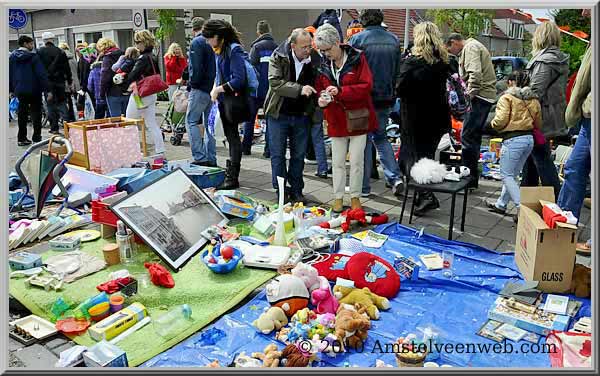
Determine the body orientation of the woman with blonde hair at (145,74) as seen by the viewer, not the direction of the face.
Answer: to the viewer's left

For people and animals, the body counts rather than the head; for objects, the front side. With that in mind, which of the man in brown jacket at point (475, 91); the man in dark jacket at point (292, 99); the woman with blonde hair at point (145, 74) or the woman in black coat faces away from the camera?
the woman in black coat

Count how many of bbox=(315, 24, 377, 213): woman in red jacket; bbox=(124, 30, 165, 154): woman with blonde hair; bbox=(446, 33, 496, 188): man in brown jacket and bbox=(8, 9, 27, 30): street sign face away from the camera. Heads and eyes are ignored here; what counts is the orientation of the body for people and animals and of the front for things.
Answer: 0

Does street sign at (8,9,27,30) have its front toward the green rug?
yes

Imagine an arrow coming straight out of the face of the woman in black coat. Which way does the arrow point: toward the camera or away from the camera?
away from the camera

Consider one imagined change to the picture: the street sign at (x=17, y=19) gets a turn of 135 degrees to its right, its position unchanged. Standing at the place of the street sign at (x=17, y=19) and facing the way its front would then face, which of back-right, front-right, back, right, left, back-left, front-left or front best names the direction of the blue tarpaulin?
back-left

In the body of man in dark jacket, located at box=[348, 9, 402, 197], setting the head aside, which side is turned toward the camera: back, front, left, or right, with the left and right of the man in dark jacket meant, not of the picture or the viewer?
back

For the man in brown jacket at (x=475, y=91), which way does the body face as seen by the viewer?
to the viewer's left

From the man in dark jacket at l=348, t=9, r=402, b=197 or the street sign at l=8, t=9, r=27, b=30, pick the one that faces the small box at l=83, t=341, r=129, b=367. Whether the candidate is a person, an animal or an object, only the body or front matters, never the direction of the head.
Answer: the street sign

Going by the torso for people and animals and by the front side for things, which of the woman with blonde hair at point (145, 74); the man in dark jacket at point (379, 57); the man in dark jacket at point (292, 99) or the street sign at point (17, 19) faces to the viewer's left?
the woman with blonde hair

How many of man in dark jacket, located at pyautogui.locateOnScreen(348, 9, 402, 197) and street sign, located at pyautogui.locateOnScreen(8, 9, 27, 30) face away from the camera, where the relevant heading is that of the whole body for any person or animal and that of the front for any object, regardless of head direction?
1

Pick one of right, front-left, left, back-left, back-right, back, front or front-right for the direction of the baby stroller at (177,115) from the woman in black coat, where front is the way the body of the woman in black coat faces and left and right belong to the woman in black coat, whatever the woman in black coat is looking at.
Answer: front-left

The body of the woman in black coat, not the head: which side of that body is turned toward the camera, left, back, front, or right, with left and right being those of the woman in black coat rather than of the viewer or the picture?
back

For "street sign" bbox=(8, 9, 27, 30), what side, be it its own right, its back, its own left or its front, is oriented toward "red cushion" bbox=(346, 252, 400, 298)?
front

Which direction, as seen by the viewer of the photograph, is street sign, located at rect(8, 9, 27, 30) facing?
facing the viewer

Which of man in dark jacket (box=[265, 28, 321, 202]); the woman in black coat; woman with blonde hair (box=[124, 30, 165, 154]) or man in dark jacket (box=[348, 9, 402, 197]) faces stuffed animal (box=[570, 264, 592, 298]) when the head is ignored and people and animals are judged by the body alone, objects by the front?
man in dark jacket (box=[265, 28, 321, 202])

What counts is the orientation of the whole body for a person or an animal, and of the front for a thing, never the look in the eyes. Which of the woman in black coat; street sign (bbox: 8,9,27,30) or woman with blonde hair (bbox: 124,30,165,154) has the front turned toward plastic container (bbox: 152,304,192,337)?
the street sign

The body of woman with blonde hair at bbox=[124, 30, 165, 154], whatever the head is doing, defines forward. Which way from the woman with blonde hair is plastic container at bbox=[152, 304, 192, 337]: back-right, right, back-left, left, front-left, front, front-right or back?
left
